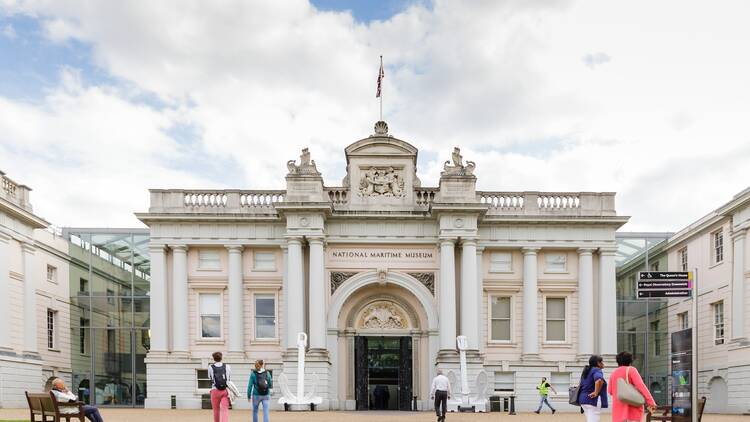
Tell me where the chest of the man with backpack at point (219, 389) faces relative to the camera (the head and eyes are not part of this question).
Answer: away from the camera

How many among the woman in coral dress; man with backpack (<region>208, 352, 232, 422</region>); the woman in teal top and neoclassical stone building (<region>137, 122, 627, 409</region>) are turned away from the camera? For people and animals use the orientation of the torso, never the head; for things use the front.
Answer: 3

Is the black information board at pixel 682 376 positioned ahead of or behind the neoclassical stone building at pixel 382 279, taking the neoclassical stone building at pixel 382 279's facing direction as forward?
ahead

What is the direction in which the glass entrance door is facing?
toward the camera

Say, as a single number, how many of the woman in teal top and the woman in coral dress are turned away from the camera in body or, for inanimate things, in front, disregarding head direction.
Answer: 2

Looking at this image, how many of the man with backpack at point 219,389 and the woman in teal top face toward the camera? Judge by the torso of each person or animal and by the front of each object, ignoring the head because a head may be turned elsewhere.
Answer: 0

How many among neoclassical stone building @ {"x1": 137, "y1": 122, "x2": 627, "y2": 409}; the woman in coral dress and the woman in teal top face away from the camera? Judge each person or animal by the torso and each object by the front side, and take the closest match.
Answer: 2

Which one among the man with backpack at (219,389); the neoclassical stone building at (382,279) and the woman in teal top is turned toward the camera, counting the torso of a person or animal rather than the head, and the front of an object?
the neoclassical stone building

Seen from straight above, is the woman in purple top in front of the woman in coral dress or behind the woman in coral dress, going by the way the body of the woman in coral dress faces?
in front

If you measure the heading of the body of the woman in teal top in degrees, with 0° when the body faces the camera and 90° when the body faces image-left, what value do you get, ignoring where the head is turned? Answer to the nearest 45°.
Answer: approximately 180°
